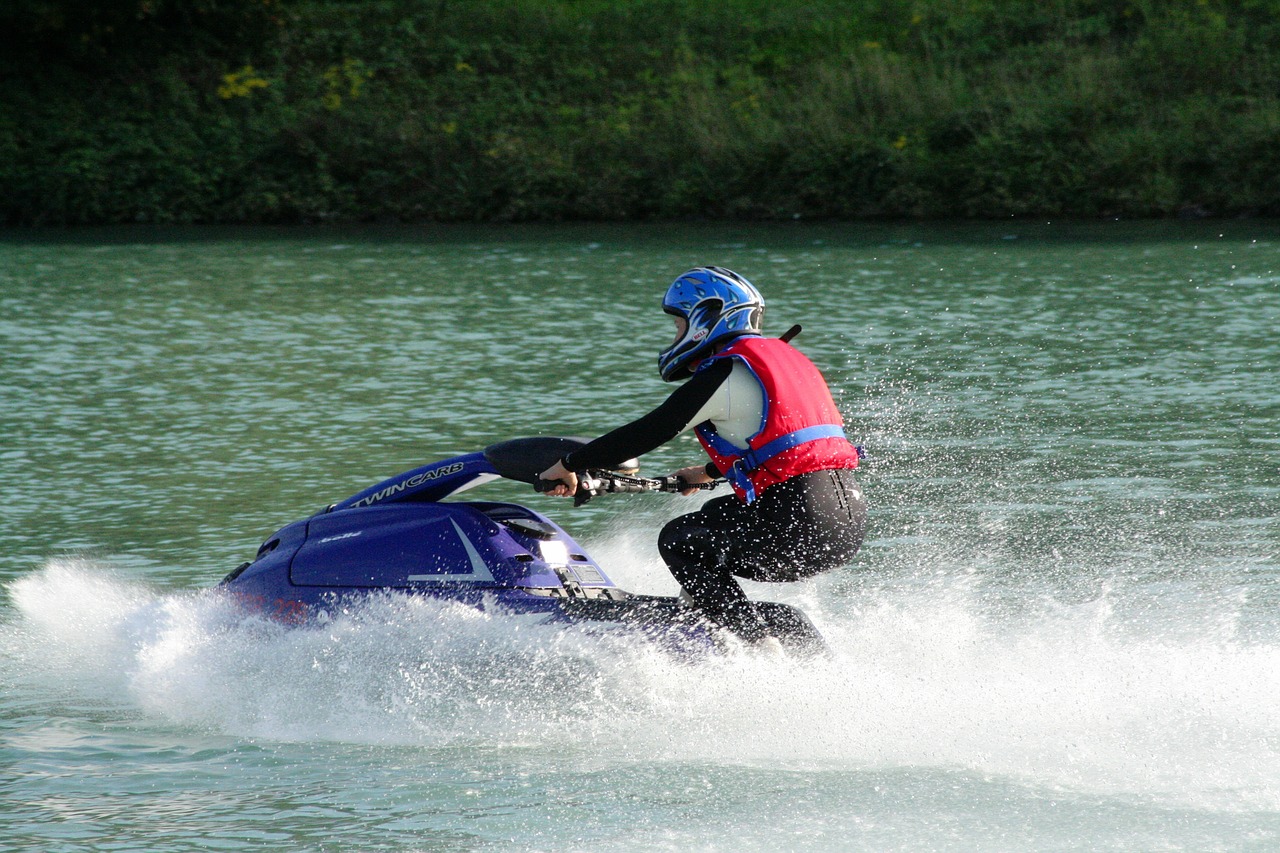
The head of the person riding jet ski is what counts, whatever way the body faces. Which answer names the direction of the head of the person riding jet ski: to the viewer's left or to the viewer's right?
to the viewer's left

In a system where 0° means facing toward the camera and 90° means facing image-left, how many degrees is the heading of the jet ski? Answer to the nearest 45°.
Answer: approximately 90°

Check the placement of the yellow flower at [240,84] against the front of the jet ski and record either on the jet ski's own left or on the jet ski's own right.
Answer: on the jet ski's own right
